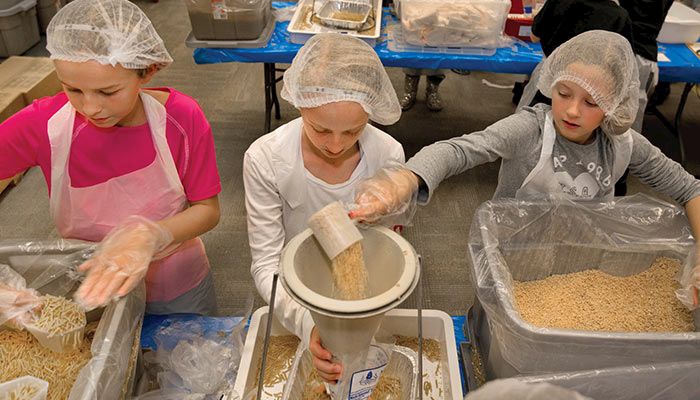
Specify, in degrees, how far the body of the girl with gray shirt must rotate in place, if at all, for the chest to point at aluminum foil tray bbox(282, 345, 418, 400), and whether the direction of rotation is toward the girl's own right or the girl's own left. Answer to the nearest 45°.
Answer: approximately 45° to the girl's own right

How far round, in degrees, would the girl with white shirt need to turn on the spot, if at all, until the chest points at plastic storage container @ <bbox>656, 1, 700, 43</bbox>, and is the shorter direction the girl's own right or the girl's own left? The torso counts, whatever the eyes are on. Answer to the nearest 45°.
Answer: approximately 135° to the girl's own left

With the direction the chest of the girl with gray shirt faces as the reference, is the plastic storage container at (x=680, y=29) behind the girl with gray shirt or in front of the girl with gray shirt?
behind

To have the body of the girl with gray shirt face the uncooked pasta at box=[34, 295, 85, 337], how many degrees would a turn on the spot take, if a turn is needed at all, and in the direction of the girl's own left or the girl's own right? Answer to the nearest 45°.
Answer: approximately 45° to the girl's own right

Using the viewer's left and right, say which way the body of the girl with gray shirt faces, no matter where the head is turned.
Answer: facing the viewer

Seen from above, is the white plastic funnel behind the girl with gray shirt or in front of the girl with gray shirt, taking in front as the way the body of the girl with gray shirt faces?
in front

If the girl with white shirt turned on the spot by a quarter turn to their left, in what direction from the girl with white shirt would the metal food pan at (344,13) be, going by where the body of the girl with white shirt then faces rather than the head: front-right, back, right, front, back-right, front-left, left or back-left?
left

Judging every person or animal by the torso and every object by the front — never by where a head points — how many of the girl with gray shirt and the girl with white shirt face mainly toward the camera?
2

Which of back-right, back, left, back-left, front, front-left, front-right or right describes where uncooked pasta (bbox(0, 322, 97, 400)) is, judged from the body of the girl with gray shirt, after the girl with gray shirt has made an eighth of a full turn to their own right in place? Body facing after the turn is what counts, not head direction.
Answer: front

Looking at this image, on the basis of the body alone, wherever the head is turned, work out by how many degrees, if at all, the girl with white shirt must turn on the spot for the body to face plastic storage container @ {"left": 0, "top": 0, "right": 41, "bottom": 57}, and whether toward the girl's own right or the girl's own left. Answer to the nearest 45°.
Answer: approximately 135° to the girl's own right

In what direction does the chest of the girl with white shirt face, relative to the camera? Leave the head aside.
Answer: toward the camera

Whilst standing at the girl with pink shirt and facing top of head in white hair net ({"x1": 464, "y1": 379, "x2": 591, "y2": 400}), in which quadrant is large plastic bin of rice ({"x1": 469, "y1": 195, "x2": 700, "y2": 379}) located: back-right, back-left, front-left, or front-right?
front-left
